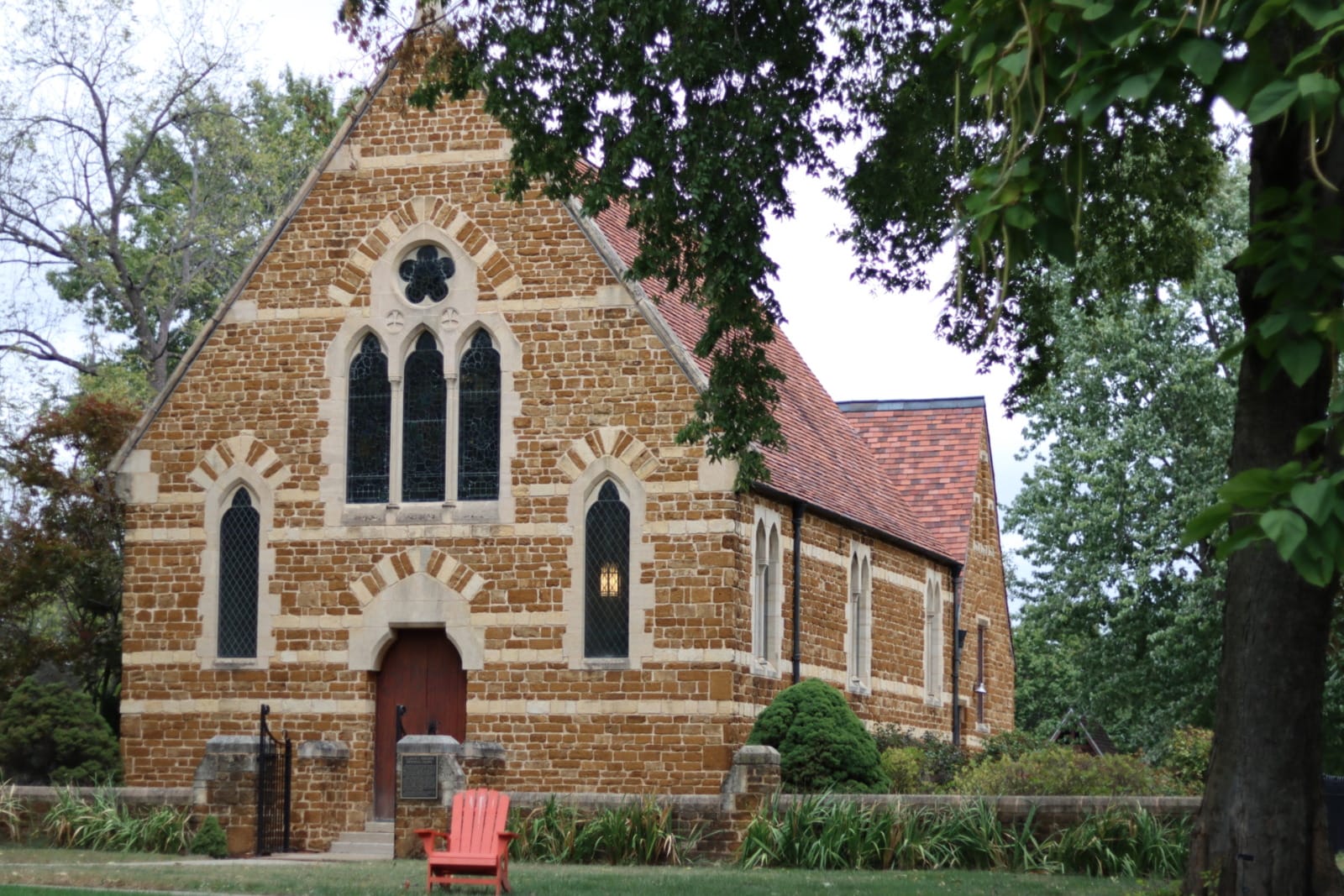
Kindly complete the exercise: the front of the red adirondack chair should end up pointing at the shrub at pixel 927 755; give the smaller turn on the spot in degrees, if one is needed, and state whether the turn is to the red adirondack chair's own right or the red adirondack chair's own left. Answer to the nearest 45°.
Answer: approximately 135° to the red adirondack chair's own left

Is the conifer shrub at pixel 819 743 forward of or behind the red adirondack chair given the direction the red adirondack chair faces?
behind

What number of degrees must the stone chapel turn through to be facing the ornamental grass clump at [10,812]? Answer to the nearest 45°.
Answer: approximately 45° to its right

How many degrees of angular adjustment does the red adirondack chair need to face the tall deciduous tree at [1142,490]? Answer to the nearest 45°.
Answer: approximately 135° to its left

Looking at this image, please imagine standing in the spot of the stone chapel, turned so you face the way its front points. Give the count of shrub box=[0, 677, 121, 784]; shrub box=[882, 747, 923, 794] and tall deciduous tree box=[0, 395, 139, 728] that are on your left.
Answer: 1

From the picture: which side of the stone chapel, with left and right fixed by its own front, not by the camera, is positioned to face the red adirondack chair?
front

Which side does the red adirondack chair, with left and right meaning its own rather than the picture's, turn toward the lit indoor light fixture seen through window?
back

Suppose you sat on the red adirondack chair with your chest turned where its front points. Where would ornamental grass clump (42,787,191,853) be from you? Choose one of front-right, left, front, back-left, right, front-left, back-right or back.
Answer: back-right

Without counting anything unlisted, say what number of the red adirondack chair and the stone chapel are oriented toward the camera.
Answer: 2

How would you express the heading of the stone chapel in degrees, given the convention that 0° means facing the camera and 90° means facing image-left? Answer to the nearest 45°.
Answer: approximately 0°

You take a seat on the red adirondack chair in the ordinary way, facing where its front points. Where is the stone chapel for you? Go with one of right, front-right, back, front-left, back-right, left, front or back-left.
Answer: back
